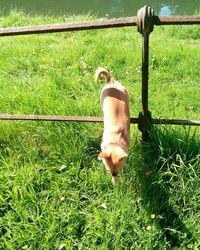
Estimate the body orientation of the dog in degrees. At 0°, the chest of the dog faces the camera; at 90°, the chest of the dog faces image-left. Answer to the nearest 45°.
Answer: approximately 0°
